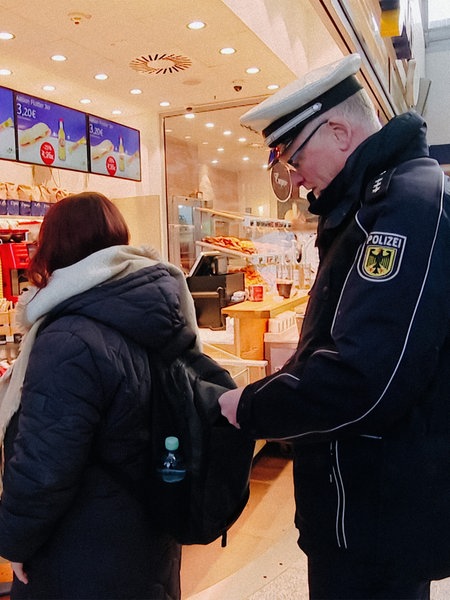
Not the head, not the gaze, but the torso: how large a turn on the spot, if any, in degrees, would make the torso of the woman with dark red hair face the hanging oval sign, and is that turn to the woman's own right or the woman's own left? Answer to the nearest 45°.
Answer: approximately 90° to the woman's own right

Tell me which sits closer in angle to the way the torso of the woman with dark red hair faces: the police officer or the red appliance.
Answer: the red appliance

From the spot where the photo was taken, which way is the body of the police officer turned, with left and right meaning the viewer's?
facing to the left of the viewer

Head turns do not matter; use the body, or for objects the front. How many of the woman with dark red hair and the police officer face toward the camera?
0

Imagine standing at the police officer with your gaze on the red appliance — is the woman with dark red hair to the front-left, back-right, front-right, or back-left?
front-left

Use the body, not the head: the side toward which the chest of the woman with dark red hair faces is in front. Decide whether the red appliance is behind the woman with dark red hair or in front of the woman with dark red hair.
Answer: in front

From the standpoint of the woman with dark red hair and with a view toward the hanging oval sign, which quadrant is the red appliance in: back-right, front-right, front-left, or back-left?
front-left

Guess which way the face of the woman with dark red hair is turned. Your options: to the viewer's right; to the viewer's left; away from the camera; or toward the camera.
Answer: away from the camera

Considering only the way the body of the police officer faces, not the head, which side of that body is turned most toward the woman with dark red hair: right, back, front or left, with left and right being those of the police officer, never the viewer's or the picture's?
front

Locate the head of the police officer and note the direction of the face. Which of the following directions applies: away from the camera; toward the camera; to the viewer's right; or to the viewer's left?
to the viewer's left

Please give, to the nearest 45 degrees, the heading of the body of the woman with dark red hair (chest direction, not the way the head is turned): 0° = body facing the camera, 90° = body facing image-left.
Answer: approximately 135°

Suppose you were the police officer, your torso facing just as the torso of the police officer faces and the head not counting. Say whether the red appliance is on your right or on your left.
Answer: on your right

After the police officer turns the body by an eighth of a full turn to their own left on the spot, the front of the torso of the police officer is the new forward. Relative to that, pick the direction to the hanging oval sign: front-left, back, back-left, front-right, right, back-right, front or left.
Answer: back-right
